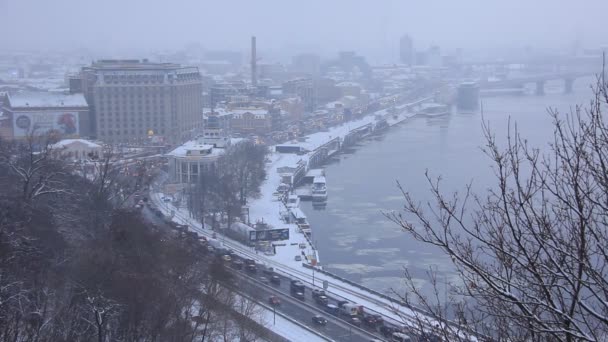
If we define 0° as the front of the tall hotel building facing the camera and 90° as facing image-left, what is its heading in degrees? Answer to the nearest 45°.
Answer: approximately 0°

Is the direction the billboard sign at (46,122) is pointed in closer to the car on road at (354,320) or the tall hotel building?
the car on road

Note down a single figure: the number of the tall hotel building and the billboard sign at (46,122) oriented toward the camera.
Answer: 2

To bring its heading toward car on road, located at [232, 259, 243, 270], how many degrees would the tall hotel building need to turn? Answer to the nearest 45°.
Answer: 0° — it already faces it

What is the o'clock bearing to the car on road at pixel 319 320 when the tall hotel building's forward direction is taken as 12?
The car on road is roughly at 12 o'clock from the tall hotel building.

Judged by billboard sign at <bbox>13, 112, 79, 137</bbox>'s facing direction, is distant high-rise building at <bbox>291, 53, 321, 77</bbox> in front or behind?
behind

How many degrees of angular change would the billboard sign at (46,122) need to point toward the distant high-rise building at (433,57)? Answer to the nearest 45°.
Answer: approximately 135° to its left

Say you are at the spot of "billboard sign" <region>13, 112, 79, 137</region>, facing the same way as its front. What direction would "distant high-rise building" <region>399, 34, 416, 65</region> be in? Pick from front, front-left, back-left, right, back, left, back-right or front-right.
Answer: back-left

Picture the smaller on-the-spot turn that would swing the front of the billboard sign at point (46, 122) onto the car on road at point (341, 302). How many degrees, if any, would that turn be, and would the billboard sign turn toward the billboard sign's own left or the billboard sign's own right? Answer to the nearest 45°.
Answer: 0° — it already faces it

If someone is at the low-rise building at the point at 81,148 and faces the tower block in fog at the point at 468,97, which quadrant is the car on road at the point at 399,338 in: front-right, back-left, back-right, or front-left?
back-right

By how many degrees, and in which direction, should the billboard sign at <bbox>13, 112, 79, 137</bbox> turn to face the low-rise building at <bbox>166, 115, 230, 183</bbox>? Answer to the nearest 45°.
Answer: approximately 45° to its left

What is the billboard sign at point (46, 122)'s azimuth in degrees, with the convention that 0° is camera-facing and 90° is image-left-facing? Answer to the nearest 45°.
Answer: approximately 0°
